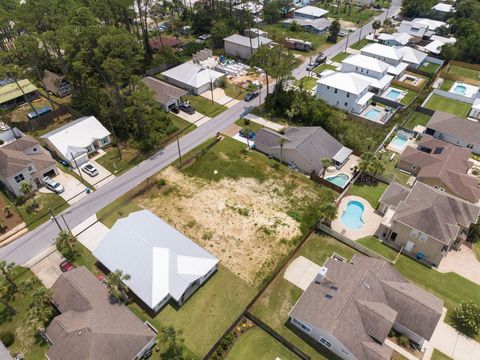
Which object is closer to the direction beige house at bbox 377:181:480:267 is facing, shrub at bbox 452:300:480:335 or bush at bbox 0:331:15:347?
the shrub

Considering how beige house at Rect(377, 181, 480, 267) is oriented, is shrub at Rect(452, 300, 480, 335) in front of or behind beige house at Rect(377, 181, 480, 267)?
in front

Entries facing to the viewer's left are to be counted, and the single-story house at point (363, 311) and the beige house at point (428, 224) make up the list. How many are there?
0

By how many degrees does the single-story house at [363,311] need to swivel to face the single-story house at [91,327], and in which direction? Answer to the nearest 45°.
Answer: approximately 90° to its right

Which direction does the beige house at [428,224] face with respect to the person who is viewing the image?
facing the viewer and to the right of the viewer

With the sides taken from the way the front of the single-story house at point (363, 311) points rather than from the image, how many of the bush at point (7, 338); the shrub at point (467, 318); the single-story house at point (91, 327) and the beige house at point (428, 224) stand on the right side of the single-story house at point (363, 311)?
2

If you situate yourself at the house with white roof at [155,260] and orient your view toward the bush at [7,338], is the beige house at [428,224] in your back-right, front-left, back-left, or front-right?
back-left

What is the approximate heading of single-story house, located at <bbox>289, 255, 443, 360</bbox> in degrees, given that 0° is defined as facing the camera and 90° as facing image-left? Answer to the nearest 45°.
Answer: approximately 315°

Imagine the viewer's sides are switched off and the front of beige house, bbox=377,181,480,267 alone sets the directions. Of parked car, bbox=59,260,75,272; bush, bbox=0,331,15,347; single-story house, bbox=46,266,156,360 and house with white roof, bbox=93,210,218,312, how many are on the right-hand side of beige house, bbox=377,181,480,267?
4

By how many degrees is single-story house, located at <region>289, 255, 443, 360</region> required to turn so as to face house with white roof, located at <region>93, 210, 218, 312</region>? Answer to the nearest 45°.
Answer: approximately 135° to its right
